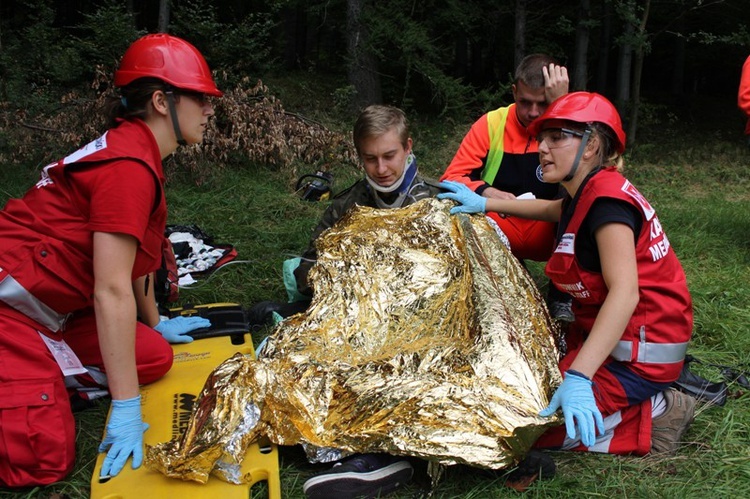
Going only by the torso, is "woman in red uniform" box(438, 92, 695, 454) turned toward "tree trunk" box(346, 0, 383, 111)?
no

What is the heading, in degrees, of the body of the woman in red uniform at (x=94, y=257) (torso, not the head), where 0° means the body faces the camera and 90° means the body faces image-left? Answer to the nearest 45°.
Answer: approximately 270°

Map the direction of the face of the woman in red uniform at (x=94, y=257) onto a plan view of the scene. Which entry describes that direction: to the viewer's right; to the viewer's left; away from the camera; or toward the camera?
to the viewer's right

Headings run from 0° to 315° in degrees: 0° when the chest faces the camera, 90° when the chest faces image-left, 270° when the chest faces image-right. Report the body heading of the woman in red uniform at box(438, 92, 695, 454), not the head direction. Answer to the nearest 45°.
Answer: approximately 90°

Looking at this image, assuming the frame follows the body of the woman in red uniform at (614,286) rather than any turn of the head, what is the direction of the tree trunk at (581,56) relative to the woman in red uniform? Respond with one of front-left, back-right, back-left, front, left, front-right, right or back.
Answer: right

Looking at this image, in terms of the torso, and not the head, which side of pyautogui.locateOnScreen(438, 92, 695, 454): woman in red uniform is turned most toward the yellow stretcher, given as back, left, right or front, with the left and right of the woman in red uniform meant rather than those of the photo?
front

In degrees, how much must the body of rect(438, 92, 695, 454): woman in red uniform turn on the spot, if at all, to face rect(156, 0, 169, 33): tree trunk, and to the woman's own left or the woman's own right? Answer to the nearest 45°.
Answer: approximately 45° to the woman's own right

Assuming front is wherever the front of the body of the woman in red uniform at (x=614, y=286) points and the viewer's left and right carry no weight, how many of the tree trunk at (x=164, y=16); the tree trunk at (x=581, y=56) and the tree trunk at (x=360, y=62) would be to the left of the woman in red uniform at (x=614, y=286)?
0

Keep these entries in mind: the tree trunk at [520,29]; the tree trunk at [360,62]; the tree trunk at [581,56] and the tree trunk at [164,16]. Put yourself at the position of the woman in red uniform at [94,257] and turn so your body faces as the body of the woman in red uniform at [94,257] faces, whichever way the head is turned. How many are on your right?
0

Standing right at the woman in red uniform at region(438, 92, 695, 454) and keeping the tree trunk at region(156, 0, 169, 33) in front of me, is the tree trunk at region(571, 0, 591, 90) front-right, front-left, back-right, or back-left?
front-right

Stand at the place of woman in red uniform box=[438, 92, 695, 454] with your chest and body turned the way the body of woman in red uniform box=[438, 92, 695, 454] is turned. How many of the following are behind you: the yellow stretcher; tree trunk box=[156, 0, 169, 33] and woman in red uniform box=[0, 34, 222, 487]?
0

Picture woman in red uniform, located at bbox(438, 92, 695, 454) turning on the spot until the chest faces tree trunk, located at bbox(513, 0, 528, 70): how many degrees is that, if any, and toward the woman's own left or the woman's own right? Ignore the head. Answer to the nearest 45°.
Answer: approximately 90° to the woman's own right

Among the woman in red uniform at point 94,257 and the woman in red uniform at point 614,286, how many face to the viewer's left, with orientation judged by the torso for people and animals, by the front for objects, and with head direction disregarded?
1

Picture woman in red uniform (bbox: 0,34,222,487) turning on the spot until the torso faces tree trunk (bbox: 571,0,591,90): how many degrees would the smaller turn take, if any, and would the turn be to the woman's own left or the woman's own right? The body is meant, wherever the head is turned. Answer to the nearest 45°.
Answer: approximately 45° to the woman's own left
